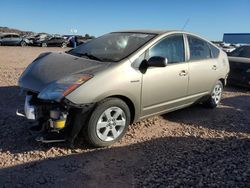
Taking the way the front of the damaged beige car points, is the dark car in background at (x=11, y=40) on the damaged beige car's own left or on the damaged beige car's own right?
on the damaged beige car's own right

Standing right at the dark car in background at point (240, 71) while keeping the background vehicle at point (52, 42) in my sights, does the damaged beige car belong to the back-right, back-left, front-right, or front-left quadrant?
back-left

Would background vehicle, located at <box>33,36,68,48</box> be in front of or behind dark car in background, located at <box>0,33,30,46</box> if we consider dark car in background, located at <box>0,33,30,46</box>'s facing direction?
in front

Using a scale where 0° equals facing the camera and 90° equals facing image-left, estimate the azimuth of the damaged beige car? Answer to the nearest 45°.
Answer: approximately 45°
